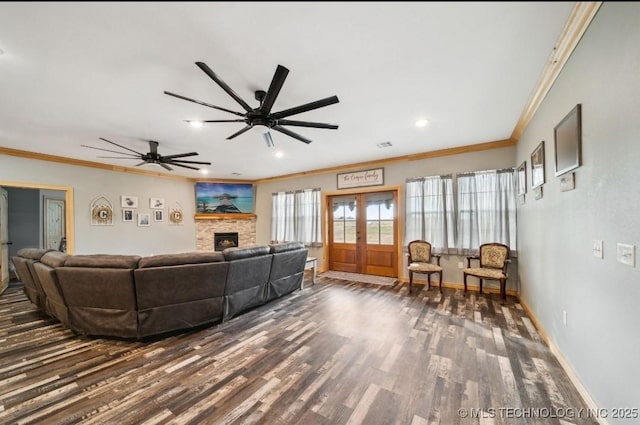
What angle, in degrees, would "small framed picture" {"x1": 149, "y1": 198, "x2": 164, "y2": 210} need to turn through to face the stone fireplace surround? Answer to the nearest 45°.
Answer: approximately 45° to its left

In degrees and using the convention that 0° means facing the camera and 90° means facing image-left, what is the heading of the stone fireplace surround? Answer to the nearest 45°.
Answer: approximately 0°

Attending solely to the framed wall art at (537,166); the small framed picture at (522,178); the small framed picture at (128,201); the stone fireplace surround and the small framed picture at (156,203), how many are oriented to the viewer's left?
2

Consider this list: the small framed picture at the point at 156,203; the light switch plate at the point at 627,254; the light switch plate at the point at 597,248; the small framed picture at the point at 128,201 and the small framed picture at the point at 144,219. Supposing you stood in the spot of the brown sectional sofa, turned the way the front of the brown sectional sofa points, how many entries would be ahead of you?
3

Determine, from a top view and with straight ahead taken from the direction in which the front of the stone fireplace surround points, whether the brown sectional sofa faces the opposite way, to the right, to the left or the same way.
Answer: the opposite way

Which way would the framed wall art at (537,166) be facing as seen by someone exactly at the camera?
facing to the left of the viewer

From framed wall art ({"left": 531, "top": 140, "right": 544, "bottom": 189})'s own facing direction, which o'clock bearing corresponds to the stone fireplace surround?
The stone fireplace surround is roughly at 12 o'clock from the framed wall art.

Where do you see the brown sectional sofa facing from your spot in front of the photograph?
facing away from the viewer

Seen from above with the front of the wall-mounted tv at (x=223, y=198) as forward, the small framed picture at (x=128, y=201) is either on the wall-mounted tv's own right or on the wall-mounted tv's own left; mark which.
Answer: on the wall-mounted tv's own right

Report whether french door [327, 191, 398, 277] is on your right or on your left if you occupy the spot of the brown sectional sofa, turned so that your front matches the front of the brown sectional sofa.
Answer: on your right
